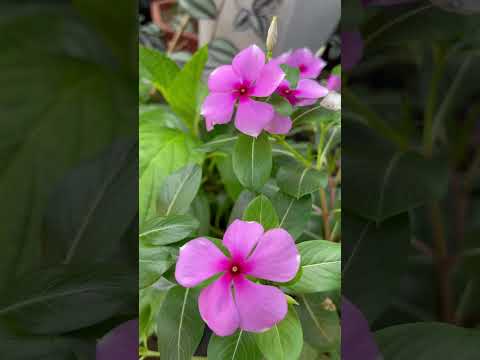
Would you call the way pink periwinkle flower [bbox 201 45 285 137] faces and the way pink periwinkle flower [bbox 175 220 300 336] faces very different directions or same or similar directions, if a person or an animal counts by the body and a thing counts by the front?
same or similar directions

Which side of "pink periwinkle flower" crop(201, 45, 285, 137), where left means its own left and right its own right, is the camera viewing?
front

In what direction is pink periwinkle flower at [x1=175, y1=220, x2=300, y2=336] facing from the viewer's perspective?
toward the camera

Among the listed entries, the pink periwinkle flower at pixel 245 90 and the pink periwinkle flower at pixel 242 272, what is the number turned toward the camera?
2
